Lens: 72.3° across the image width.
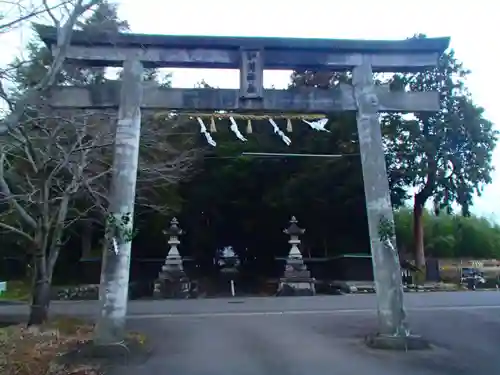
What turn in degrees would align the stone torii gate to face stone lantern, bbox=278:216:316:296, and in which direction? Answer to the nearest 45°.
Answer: approximately 180°

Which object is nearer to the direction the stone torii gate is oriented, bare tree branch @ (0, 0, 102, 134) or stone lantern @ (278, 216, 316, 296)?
the bare tree branch

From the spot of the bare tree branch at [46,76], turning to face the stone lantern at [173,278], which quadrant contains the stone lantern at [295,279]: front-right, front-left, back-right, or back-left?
front-right

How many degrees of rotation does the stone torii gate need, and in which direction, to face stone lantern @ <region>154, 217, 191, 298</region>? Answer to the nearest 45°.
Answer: approximately 180°

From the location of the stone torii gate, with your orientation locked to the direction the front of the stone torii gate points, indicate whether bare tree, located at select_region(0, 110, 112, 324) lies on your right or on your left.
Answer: on your right

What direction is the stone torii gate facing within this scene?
toward the camera
